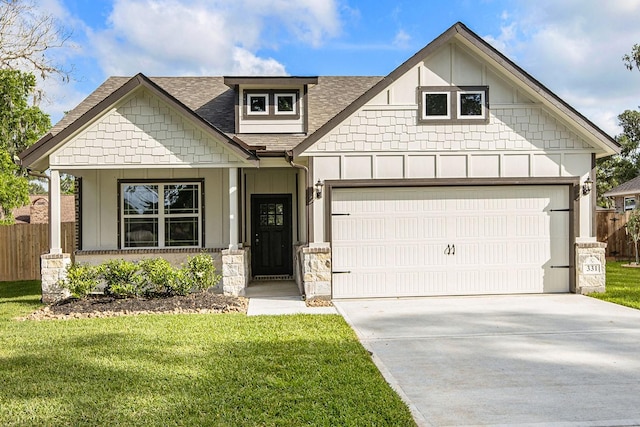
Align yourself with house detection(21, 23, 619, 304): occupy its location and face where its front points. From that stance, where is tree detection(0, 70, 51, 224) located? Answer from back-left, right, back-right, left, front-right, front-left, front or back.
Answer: back-right

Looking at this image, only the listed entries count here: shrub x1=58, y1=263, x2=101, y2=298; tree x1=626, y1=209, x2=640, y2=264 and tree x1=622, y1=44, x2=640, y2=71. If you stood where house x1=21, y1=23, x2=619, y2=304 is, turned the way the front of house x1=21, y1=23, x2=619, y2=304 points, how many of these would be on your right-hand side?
1

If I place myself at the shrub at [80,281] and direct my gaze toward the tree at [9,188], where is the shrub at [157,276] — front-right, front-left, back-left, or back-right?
back-right

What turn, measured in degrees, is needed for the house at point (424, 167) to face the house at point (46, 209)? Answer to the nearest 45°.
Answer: approximately 135° to its right

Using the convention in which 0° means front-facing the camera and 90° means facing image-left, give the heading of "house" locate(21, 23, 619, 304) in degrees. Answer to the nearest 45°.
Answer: approximately 0°

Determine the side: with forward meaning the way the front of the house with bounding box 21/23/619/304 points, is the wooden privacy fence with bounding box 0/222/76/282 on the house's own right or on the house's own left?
on the house's own right

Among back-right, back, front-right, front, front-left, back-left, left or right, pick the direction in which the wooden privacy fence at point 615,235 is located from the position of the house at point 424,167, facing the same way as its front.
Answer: back-left

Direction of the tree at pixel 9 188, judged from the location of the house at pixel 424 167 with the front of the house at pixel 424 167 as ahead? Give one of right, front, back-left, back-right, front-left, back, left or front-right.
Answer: back-right
